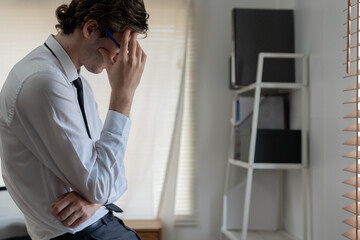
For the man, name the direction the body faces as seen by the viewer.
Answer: to the viewer's right

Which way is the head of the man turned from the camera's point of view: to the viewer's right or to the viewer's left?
to the viewer's right

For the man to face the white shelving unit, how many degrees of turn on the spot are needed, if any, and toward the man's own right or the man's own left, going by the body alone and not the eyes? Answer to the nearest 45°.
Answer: approximately 45° to the man's own left
